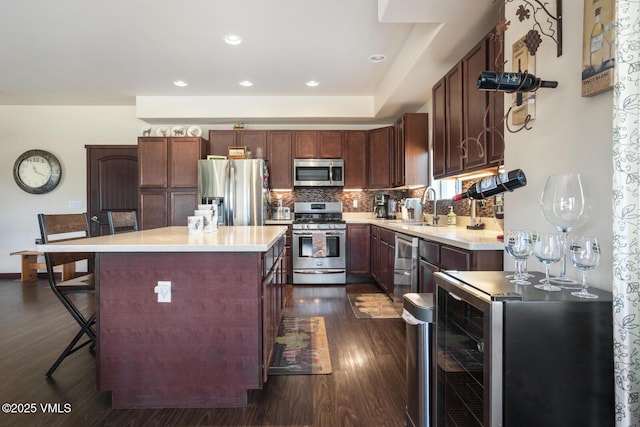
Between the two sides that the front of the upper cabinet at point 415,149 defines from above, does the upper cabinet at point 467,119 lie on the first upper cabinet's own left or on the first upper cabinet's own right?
on the first upper cabinet's own left

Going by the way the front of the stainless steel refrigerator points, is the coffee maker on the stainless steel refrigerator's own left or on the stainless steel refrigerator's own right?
on the stainless steel refrigerator's own left

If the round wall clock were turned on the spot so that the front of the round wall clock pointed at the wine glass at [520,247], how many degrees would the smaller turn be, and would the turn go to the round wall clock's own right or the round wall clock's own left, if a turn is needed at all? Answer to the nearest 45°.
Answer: approximately 45° to the round wall clock's own left

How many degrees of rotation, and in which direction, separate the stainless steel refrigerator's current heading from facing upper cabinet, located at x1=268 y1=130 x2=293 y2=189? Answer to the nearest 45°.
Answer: approximately 135° to its left

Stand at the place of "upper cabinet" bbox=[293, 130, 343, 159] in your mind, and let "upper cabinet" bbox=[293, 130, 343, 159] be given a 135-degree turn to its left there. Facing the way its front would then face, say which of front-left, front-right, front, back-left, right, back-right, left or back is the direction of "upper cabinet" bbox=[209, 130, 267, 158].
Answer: back-left

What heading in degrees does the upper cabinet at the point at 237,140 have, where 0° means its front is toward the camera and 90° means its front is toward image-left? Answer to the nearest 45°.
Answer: approximately 0°

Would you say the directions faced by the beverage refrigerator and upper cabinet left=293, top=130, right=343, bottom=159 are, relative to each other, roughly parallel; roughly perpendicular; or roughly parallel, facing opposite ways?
roughly perpendicular

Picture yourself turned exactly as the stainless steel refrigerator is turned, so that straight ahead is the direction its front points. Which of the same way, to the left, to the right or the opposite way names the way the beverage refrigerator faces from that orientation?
to the right
